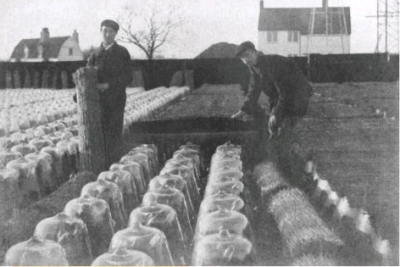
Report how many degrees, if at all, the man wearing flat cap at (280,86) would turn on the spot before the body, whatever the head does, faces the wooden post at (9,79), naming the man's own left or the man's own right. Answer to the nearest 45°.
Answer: approximately 90° to the man's own right

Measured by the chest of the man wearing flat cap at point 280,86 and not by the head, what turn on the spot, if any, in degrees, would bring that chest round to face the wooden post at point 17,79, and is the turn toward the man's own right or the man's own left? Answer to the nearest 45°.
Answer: approximately 90° to the man's own right

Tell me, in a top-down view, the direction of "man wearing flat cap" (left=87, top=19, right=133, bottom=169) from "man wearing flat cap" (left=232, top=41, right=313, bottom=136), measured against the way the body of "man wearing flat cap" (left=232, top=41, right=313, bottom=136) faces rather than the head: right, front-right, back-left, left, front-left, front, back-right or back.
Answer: front-right

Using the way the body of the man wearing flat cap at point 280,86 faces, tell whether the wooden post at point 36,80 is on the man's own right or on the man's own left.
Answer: on the man's own right

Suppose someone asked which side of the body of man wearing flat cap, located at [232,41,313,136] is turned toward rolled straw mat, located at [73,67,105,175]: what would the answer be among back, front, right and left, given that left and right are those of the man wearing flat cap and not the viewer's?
front

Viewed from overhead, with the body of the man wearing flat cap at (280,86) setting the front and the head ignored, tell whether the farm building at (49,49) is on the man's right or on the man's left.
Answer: on the man's right

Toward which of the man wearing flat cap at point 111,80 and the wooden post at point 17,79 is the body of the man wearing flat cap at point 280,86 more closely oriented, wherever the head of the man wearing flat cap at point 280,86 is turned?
the man wearing flat cap

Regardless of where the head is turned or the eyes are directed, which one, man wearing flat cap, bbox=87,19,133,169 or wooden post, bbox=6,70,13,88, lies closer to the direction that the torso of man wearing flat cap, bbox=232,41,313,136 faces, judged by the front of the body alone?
the man wearing flat cap

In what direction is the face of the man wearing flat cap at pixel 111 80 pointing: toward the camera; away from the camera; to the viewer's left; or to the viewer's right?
toward the camera

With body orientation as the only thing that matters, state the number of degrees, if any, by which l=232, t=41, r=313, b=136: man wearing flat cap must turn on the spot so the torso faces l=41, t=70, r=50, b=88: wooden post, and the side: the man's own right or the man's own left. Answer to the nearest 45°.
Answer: approximately 90° to the man's own right

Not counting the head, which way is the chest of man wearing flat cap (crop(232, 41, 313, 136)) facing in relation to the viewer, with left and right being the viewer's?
facing the viewer and to the left of the viewer
